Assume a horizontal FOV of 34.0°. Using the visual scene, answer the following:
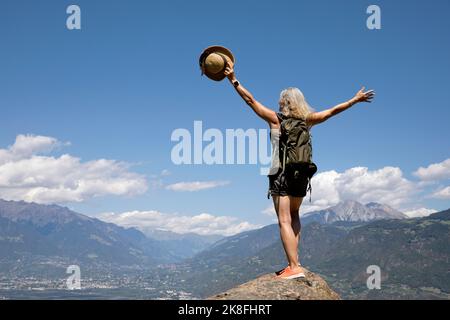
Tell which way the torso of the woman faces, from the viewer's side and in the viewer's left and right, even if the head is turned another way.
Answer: facing away from the viewer and to the left of the viewer
